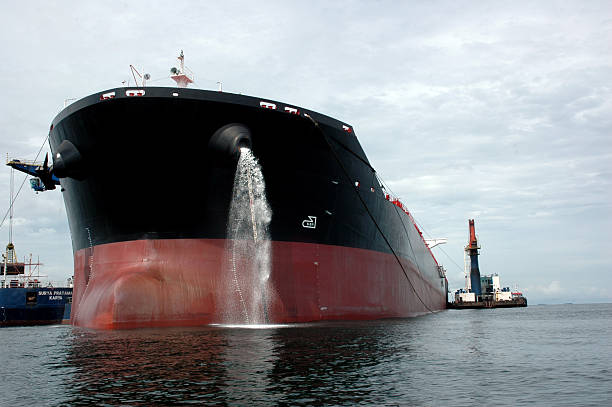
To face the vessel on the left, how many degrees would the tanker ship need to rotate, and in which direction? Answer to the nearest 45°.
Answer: approximately 90° to its right

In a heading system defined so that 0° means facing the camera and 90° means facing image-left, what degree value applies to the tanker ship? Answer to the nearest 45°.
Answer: approximately 45°
